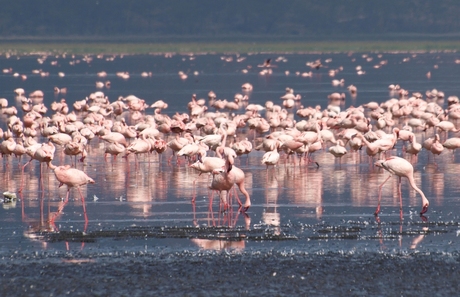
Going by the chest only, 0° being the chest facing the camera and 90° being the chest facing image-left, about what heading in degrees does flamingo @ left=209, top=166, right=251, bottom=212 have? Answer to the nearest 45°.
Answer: approximately 270°
